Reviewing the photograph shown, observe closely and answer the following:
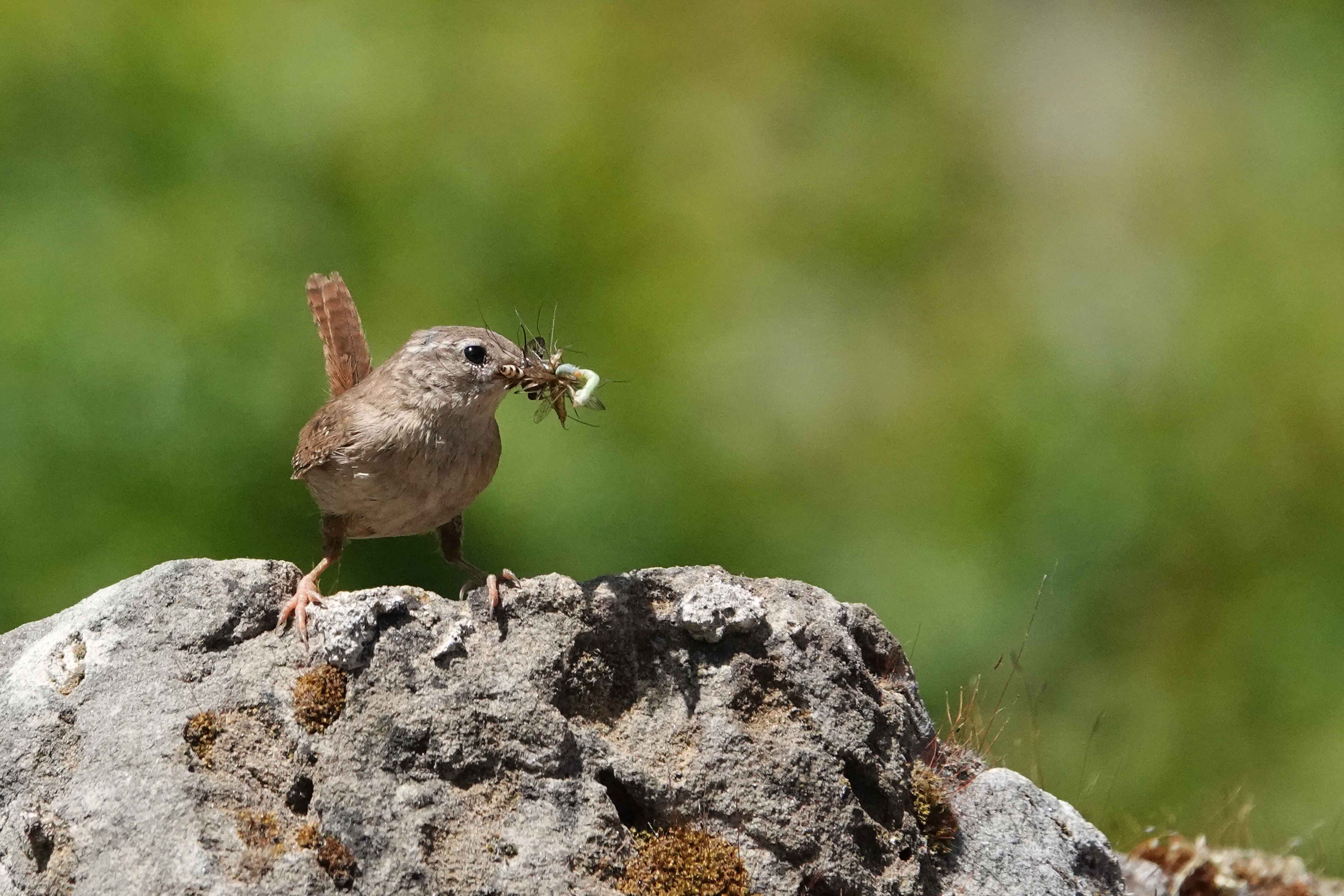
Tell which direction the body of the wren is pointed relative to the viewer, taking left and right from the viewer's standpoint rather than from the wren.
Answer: facing the viewer and to the right of the viewer

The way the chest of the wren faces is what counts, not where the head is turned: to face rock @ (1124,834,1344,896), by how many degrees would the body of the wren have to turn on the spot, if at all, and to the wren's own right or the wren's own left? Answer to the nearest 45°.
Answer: approximately 45° to the wren's own left

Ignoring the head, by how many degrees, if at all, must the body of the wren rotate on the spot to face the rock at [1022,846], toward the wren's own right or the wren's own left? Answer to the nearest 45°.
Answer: approximately 45° to the wren's own left
